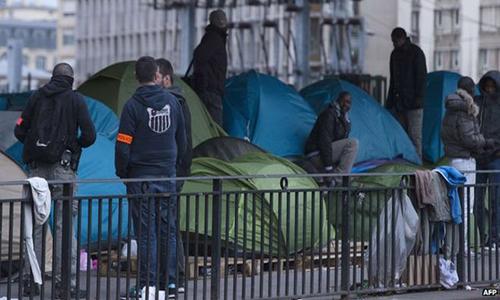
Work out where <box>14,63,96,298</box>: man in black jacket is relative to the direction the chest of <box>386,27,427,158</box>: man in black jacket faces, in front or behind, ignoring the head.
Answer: in front

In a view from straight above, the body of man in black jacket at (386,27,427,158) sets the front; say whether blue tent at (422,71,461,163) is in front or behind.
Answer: behind

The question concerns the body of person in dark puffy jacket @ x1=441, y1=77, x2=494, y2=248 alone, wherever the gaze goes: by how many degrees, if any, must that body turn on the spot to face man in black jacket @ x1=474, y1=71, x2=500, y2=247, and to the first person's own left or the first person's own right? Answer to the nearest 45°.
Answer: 0° — they already face them

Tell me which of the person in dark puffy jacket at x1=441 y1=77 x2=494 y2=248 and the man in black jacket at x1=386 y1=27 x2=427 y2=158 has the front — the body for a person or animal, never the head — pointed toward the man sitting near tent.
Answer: the man in black jacket

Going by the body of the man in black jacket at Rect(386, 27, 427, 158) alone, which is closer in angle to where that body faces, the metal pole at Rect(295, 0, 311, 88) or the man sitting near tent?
the man sitting near tent

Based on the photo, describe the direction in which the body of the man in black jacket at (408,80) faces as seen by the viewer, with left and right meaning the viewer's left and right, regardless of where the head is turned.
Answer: facing the viewer and to the left of the viewer
